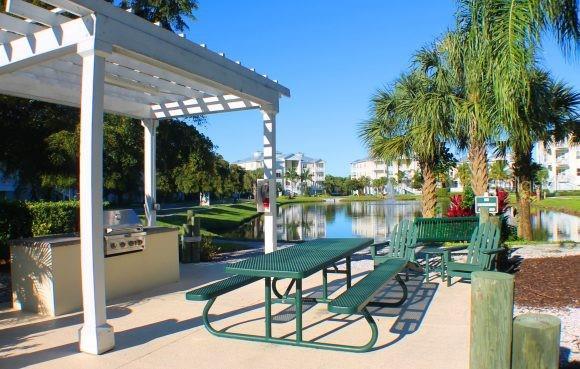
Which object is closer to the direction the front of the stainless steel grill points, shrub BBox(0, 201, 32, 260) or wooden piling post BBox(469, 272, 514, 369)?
the wooden piling post

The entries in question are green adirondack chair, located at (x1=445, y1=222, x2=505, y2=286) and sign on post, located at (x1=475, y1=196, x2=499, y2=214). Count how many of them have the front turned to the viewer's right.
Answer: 0

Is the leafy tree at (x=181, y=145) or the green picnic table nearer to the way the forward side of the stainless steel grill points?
the green picnic table

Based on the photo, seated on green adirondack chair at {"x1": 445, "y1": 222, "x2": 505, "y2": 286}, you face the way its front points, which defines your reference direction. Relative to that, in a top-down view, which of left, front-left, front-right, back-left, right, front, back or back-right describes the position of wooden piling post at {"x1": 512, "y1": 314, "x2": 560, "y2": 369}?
front-left

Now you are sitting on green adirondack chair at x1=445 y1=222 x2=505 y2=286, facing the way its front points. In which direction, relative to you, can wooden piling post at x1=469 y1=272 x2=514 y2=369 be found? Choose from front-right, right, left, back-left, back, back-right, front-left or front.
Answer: front-left

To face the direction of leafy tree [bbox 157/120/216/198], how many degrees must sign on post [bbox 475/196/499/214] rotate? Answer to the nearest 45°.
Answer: approximately 90° to its right

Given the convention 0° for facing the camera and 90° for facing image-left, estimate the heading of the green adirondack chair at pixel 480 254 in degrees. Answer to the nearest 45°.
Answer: approximately 45°

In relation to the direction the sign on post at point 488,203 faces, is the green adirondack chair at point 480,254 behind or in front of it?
in front

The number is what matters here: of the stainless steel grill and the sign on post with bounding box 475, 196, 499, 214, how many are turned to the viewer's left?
0

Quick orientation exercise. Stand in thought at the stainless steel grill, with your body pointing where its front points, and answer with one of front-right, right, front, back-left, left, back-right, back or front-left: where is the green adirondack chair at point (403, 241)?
front-left

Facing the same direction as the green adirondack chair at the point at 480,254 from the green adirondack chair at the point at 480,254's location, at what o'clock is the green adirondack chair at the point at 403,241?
the green adirondack chair at the point at 403,241 is roughly at 2 o'clock from the green adirondack chair at the point at 480,254.

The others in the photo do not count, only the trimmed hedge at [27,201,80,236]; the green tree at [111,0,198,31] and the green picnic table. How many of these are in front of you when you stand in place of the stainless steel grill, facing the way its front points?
1

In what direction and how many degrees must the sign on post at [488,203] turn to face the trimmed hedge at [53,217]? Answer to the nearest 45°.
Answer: approximately 90° to its right

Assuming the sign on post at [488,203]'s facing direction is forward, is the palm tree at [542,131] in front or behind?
behind
